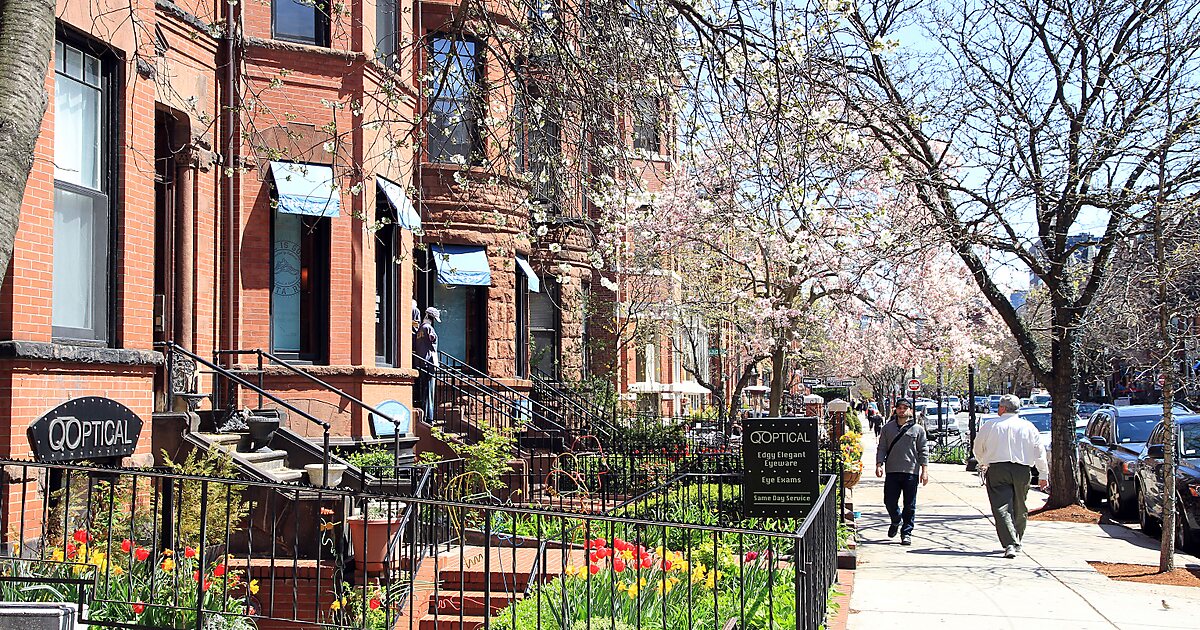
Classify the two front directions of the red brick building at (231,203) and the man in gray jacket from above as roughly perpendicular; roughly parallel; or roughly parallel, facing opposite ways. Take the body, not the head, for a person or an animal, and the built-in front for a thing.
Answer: roughly perpendicular

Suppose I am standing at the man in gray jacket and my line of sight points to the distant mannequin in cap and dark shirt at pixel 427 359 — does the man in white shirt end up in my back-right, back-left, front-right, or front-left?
back-left

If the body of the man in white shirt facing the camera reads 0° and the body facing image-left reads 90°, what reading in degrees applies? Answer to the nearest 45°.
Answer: approximately 180°

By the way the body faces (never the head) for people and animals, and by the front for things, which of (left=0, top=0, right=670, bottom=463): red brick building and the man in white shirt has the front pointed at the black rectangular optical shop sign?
the red brick building

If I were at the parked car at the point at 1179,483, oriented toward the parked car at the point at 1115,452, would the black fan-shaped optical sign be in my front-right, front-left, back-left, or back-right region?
back-left

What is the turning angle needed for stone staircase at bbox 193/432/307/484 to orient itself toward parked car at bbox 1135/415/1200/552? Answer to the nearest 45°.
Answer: approximately 45° to its left

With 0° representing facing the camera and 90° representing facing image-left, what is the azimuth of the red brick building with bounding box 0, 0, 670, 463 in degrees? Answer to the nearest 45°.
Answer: approximately 315°

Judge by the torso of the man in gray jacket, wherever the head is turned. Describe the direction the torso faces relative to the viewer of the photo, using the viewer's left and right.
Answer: facing the viewer

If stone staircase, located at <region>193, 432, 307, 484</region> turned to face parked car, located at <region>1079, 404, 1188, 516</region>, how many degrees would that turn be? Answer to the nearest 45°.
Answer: approximately 45° to its left

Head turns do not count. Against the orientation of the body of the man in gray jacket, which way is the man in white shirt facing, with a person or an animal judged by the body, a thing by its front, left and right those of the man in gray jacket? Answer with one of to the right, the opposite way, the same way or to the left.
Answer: the opposite way

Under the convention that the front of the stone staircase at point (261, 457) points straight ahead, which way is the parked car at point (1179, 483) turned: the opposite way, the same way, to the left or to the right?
to the right

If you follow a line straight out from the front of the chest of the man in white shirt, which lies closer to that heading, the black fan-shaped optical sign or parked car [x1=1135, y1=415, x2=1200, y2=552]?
the parked car

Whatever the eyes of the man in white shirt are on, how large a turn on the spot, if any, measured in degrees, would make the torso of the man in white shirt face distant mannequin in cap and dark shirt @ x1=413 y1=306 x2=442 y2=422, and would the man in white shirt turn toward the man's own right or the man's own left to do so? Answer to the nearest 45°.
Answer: approximately 90° to the man's own left
